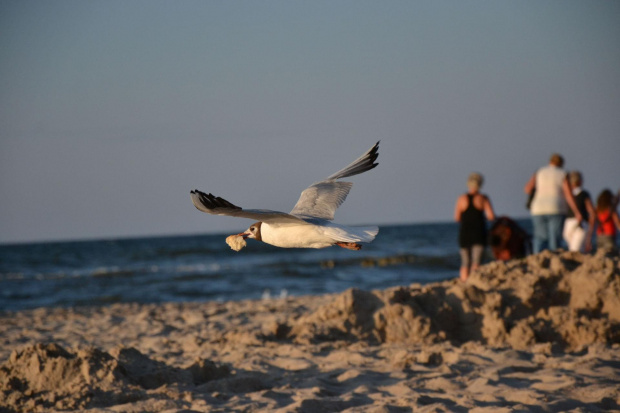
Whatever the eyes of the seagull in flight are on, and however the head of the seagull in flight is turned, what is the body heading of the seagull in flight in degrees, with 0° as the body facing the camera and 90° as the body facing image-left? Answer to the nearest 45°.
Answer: approximately 90°

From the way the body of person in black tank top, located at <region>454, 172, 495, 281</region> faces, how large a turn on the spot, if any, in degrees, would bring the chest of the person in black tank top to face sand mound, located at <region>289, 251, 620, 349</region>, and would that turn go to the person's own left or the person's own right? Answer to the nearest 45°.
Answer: approximately 180°

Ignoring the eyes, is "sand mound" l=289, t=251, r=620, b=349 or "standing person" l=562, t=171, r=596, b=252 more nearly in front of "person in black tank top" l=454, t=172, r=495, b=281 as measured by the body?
the standing person

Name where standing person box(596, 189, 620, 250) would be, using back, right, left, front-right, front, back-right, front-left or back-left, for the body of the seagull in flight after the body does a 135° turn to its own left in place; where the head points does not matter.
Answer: left

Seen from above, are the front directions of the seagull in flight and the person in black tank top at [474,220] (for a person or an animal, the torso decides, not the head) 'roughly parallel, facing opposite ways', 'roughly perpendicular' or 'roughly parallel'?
roughly perpendicular

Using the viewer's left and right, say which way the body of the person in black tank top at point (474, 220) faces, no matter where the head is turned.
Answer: facing away from the viewer

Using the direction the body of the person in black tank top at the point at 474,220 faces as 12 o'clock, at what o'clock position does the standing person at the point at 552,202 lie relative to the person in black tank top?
The standing person is roughly at 2 o'clock from the person in black tank top.

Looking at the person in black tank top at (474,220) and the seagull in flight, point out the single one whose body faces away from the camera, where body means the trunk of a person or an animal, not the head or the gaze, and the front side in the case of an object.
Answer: the person in black tank top

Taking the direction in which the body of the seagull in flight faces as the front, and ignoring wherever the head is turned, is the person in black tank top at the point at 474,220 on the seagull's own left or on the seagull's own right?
on the seagull's own right

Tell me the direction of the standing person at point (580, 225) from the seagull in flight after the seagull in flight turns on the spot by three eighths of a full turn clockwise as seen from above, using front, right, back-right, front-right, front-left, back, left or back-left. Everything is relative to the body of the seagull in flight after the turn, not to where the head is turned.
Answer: front

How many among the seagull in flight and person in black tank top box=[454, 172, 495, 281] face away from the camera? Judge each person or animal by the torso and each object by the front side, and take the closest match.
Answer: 1

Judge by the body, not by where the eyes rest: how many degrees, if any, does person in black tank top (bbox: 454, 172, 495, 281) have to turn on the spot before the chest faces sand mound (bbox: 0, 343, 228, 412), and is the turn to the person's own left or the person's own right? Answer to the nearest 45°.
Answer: approximately 135° to the person's own left
